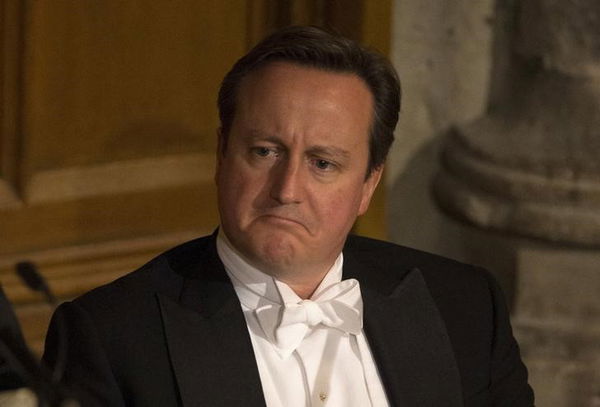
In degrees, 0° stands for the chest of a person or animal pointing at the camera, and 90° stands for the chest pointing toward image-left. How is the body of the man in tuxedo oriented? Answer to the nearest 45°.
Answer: approximately 0°

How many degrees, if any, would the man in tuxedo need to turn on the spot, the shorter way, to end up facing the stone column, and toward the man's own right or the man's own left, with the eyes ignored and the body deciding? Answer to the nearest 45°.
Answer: approximately 135° to the man's own left
